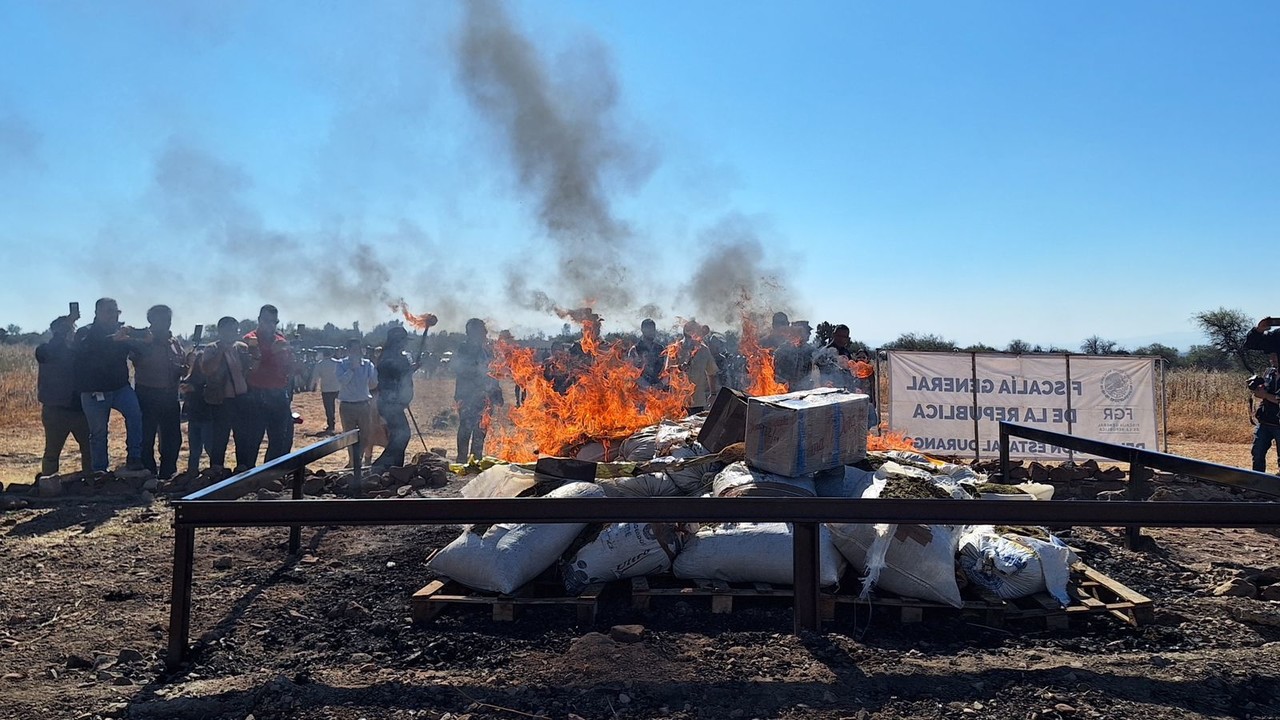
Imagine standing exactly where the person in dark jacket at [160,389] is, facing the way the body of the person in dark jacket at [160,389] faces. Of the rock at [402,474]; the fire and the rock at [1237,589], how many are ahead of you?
3

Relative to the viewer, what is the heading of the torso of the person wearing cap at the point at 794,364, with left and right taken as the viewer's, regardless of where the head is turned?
facing the viewer and to the left of the viewer

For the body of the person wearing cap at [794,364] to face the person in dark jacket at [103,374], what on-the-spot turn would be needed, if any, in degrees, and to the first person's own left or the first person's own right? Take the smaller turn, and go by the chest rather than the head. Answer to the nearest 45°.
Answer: approximately 45° to the first person's own right

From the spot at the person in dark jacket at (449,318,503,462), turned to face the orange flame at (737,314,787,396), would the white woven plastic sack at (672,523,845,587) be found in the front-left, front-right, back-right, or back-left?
front-right

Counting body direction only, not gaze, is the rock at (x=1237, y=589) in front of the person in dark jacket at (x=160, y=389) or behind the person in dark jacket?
in front

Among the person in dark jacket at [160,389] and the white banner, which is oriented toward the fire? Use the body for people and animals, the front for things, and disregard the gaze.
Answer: the person in dark jacket

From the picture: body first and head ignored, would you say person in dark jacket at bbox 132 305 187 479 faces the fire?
yes

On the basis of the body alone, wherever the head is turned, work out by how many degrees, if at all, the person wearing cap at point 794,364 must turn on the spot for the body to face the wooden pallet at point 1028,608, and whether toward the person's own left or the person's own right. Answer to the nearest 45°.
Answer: approximately 45° to the person's own left

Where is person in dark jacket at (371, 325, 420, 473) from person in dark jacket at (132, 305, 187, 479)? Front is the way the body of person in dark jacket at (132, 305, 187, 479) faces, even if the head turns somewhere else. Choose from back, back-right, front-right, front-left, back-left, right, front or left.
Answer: front-left
